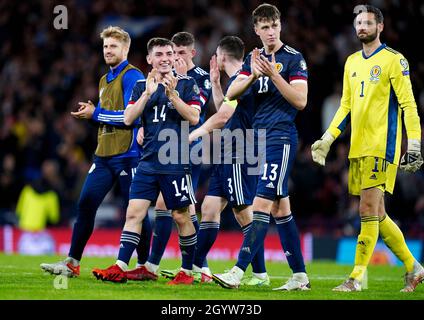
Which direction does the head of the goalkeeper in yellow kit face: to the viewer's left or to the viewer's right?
to the viewer's left

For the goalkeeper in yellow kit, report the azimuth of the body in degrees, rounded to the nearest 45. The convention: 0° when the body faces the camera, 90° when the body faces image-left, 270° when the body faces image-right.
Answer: approximately 45°
